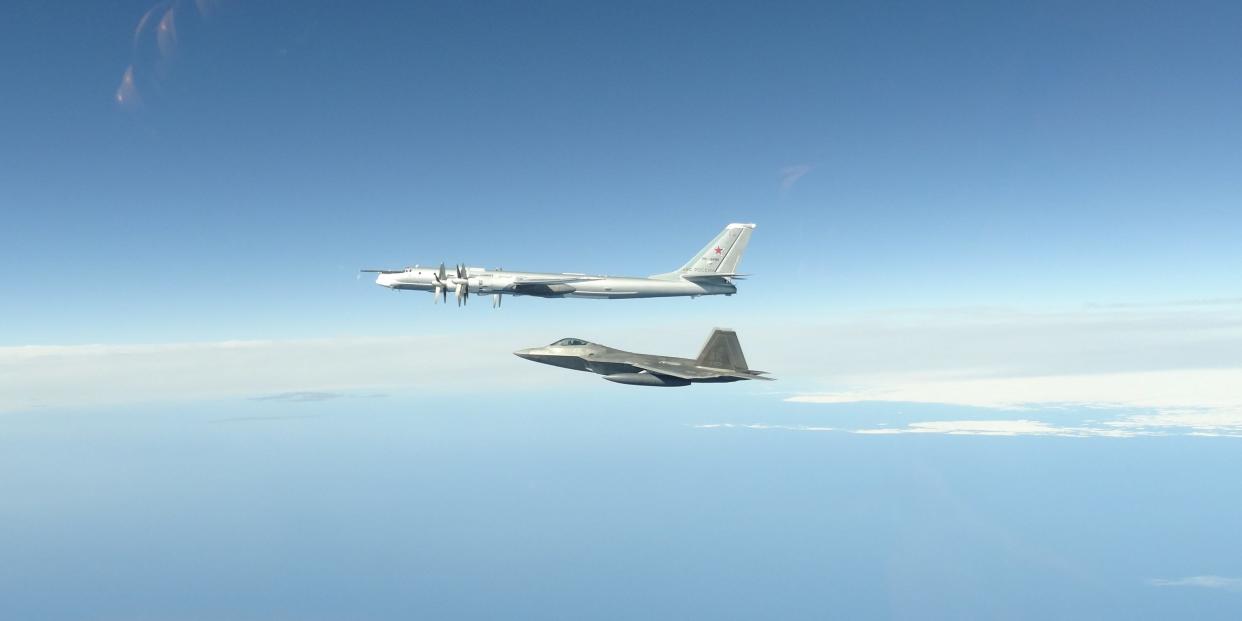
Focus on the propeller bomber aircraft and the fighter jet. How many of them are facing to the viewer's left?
2

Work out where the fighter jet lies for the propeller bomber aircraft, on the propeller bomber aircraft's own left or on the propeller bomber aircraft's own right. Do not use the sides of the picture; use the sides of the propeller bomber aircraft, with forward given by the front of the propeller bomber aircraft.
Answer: on the propeller bomber aircraft's own left

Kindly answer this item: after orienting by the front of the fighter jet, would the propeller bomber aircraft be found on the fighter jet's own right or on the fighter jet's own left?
on the fighter jet's own right

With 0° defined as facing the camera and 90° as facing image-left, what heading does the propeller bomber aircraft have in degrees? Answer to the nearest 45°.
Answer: approximately 90°

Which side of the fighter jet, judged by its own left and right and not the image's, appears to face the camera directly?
left
